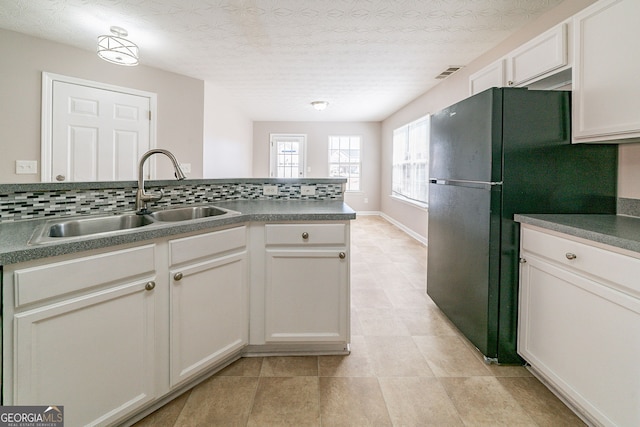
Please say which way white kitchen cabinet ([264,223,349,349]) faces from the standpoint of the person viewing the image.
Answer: facing the viewer

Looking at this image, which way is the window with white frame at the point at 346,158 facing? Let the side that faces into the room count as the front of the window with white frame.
toward the camera

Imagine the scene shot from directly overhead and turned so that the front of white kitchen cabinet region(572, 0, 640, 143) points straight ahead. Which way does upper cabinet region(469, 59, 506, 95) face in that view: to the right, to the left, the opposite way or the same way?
the same way

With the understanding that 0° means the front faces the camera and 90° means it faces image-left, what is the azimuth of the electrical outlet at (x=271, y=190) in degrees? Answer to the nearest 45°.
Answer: approximately 0°

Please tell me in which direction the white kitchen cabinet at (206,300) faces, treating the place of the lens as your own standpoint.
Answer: facing the viewer and to the right of the viewer

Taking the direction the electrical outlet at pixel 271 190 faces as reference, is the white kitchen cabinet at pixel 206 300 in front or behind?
in front

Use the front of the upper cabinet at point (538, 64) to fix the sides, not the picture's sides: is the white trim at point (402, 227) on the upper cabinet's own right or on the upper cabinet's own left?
on the upper cabinet's own right

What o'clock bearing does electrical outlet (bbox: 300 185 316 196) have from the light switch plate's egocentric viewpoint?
The electrical outlet is roughly at 11 o'clock from the light switch plate.

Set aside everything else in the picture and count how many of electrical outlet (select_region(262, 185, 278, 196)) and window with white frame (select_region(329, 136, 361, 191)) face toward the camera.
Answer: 2

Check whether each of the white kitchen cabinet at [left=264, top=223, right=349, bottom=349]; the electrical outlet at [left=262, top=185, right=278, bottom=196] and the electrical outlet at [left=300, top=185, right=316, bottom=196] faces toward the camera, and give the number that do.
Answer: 3

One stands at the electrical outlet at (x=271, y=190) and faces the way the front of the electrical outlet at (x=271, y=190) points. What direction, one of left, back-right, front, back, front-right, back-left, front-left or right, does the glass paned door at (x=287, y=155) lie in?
back

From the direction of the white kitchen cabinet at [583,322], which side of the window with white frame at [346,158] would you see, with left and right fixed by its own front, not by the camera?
front
